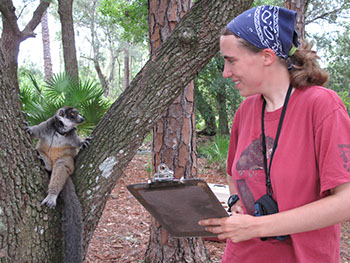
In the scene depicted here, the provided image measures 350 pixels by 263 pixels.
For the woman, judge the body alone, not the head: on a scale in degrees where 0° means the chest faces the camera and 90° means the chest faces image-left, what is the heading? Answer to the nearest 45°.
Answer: approximately 45°

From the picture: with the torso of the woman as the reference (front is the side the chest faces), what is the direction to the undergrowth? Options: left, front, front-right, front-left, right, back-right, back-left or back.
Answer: back-right

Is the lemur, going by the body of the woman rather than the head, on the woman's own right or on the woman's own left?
on the woman's own right

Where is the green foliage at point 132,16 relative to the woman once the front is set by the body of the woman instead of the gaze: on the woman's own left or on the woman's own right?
on the woman's own right

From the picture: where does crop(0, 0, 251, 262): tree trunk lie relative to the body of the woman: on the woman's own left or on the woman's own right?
on the woman's own right

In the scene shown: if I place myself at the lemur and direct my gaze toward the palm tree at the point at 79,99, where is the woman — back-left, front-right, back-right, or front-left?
back-right

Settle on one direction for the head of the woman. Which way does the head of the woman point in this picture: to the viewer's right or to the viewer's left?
to the viewer's left

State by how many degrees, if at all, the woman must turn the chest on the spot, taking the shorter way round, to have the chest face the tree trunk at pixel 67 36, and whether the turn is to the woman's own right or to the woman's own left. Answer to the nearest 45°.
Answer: approximately 90° to the woman's own right

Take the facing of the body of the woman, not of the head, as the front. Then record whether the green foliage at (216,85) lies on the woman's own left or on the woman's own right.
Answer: on the woman's own right
